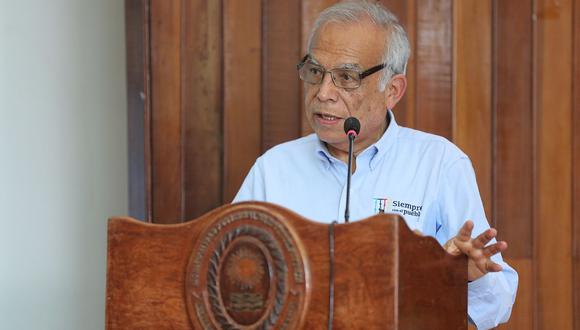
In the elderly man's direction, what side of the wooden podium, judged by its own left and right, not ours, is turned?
back

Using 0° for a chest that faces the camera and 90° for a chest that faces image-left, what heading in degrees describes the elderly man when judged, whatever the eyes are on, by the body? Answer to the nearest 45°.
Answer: approximately 45°

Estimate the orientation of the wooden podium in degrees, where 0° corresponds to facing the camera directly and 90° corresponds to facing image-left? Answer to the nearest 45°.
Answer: approximately 45°

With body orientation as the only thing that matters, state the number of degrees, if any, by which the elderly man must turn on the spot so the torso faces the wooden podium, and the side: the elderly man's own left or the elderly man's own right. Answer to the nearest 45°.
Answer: approximately 45° to the elderly man's own left
